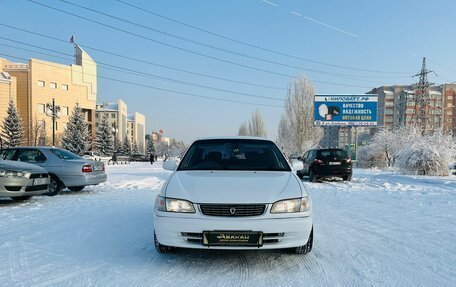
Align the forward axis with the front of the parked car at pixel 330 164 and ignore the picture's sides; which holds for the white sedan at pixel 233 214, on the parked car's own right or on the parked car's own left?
on the parked car's own left

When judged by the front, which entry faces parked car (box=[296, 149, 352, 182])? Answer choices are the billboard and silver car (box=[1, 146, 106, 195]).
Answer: the billboard

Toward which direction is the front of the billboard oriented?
toward the camera

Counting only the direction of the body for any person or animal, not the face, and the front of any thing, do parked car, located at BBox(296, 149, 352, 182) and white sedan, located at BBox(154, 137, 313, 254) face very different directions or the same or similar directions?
very different directions

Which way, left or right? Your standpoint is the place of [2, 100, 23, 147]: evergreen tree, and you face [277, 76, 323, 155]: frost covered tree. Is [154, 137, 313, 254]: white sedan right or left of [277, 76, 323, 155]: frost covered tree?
right

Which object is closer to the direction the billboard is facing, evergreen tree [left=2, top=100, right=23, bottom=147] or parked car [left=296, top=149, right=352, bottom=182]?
the parked car

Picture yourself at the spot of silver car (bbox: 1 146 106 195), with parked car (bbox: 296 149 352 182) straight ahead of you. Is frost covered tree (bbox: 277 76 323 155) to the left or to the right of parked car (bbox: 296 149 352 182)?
left

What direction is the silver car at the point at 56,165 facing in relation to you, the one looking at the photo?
facing away from the viewer and to the left of the viewer

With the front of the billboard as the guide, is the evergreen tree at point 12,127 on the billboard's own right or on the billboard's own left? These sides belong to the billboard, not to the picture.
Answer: on the billboard's own right

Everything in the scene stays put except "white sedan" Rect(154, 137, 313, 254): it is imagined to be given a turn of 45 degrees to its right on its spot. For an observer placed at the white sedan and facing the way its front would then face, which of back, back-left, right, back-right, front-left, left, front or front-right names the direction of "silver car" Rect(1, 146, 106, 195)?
right

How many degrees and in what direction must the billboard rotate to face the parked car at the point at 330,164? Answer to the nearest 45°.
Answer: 0° — it already faces it

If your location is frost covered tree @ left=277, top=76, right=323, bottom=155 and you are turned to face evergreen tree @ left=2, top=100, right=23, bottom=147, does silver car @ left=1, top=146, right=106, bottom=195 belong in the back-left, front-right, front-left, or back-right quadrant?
front-left

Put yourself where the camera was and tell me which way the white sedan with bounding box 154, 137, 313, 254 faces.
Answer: facing the viewer
